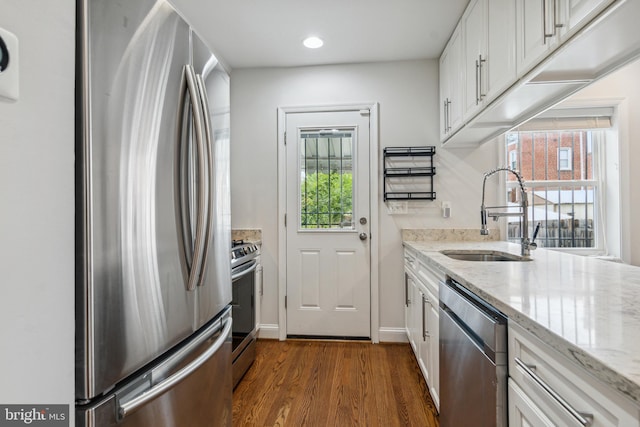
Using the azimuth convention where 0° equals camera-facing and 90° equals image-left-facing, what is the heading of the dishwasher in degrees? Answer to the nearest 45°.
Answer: approximately 45°

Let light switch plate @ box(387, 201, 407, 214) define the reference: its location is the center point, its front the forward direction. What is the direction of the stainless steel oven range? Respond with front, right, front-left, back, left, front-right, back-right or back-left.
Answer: front-right

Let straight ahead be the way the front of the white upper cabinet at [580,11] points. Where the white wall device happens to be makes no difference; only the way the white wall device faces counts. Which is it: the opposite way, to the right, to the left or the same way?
the opposite way

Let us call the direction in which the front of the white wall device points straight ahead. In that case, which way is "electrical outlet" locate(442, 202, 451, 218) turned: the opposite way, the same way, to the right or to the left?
to the right

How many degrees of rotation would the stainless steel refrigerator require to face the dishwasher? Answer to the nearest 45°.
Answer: approximately 45° to its left

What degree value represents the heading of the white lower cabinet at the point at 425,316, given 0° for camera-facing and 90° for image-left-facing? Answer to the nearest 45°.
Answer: approximately 90°

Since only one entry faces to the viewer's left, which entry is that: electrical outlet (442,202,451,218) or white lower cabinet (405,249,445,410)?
the white lower cabinet

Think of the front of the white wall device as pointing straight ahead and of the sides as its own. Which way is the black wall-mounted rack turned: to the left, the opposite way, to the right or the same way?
to the right

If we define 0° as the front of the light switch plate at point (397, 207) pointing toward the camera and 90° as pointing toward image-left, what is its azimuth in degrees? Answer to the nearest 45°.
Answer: approximately 0°

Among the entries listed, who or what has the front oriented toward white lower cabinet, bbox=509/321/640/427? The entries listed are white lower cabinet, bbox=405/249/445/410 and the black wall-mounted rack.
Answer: the black wall-mounted rack
